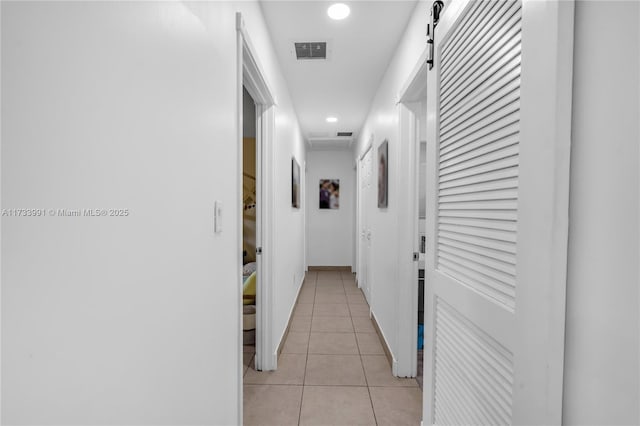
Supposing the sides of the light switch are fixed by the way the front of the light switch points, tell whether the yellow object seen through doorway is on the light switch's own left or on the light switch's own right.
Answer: on the light switch's own left

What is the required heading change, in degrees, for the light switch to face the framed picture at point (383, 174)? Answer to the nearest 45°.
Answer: approximately 90° to its left

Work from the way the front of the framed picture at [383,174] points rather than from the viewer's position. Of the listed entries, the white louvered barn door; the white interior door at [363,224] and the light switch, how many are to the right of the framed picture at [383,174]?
1

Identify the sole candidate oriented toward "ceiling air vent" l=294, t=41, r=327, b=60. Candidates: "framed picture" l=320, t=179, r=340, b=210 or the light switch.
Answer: the framed picture

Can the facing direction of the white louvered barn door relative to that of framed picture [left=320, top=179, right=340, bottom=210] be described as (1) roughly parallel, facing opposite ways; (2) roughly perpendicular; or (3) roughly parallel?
roughly perpendicular

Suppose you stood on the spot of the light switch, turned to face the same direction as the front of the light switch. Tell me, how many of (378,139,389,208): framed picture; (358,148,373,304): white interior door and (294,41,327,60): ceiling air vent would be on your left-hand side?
3

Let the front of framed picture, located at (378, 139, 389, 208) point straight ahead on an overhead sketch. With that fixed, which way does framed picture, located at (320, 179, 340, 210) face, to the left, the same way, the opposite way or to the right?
to the left

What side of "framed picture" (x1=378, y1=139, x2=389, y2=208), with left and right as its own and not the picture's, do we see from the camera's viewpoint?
left

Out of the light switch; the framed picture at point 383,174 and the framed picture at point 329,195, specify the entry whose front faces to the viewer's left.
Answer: the framed picture at point 383,174

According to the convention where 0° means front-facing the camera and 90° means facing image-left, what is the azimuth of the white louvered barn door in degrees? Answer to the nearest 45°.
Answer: approximately 45°

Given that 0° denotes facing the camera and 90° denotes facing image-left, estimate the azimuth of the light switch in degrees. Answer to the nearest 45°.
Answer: approximately 315°

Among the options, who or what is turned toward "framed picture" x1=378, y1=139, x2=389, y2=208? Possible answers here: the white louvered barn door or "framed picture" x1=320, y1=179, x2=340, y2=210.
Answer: "framed picture" x1=320, y1=179, x2=340, y2=210
